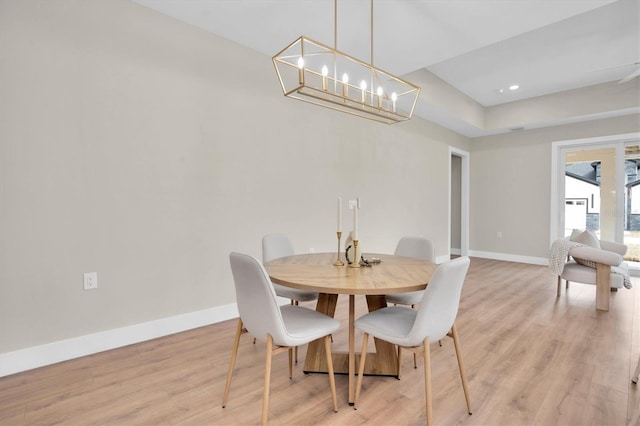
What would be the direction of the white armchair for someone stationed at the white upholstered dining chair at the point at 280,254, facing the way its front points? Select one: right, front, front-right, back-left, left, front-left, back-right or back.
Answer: front-left

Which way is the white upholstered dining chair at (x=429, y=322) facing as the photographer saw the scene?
facing away from the viewer and to the left of the viewer

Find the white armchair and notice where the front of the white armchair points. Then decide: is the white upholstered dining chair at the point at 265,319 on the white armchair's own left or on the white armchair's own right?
on the white armchair's own right

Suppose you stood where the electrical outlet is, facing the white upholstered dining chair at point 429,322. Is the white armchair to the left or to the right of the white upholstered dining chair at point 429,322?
left

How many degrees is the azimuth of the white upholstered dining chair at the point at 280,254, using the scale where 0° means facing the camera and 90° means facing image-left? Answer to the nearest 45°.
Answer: approximately 315°

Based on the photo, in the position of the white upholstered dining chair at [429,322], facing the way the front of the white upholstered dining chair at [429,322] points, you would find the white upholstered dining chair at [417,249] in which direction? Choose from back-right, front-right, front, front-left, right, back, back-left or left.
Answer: front-right

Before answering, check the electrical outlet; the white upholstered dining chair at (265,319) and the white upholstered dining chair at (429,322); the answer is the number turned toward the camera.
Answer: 1

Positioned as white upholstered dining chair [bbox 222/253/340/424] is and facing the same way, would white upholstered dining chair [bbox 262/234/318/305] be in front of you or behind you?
in front

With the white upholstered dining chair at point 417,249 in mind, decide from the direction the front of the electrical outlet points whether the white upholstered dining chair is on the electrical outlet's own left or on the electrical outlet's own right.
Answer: on the electrical outlet's own left

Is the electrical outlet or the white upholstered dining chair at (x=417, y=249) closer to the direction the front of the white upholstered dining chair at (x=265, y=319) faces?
the white upholstered dining chair

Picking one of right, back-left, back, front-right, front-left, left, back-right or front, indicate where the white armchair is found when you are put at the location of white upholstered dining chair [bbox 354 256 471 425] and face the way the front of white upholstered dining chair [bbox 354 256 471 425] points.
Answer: right

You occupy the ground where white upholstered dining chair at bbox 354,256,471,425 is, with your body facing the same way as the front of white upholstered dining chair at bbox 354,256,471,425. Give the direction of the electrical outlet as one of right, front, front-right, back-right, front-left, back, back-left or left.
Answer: front-left

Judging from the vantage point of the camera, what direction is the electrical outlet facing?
facing the viewer

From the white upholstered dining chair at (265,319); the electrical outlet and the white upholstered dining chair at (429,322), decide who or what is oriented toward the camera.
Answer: the electrical outlet

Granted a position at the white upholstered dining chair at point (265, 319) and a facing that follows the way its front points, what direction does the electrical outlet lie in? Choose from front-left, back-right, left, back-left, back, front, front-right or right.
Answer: left

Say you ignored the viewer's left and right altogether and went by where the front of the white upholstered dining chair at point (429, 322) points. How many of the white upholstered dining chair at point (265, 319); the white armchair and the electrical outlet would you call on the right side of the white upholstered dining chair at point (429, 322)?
1
